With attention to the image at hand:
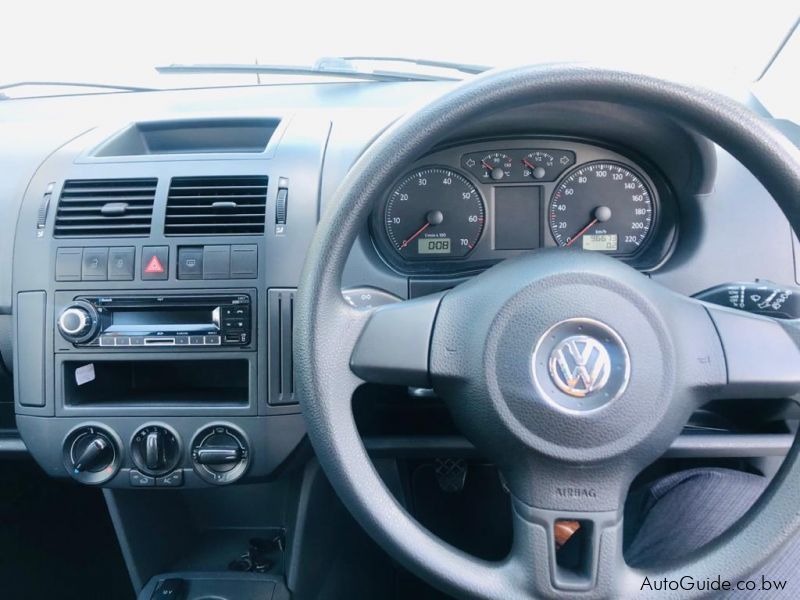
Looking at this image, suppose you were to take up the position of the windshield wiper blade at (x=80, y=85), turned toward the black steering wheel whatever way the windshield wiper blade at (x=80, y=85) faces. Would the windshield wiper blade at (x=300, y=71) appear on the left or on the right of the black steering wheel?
left

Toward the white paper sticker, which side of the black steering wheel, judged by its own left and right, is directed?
right

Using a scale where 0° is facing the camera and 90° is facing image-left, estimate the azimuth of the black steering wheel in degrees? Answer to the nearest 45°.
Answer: approximately 0°

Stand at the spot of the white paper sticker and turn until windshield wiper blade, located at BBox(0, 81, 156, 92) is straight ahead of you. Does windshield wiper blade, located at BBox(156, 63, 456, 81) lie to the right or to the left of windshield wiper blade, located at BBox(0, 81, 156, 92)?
right

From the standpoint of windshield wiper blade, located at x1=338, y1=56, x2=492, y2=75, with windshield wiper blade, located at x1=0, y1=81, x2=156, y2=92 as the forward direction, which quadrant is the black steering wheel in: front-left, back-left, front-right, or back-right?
back-left

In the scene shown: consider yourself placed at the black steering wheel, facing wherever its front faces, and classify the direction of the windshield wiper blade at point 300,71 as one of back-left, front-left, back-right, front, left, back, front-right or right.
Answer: back-right

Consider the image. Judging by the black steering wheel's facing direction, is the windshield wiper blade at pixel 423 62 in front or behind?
behind

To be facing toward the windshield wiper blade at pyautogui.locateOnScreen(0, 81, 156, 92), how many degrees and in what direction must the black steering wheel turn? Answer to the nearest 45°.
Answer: approximately 135° to its right

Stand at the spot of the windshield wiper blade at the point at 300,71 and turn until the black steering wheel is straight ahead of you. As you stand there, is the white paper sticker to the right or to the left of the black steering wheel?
right
